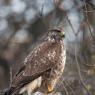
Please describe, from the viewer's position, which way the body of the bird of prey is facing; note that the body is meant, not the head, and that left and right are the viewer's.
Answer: facing to the right of the viewer
